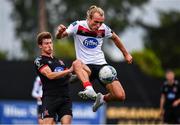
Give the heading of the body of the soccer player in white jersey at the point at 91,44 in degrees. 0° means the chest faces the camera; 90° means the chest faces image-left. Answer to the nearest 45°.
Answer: approximately 0°

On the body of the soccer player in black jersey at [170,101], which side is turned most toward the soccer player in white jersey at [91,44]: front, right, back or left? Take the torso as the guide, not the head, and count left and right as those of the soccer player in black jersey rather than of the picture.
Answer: front

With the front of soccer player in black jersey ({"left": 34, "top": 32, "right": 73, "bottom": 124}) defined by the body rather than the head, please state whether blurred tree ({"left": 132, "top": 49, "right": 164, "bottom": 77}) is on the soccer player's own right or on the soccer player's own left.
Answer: on the soccer player's own left

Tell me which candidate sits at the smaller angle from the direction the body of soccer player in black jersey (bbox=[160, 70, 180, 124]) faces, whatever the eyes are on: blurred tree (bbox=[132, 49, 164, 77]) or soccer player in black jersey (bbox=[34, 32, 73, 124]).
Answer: the soccer player in black jersey

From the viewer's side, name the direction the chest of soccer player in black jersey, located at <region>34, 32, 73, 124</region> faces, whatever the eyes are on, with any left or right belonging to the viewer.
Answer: facing the viewer and to the right of the viewer
